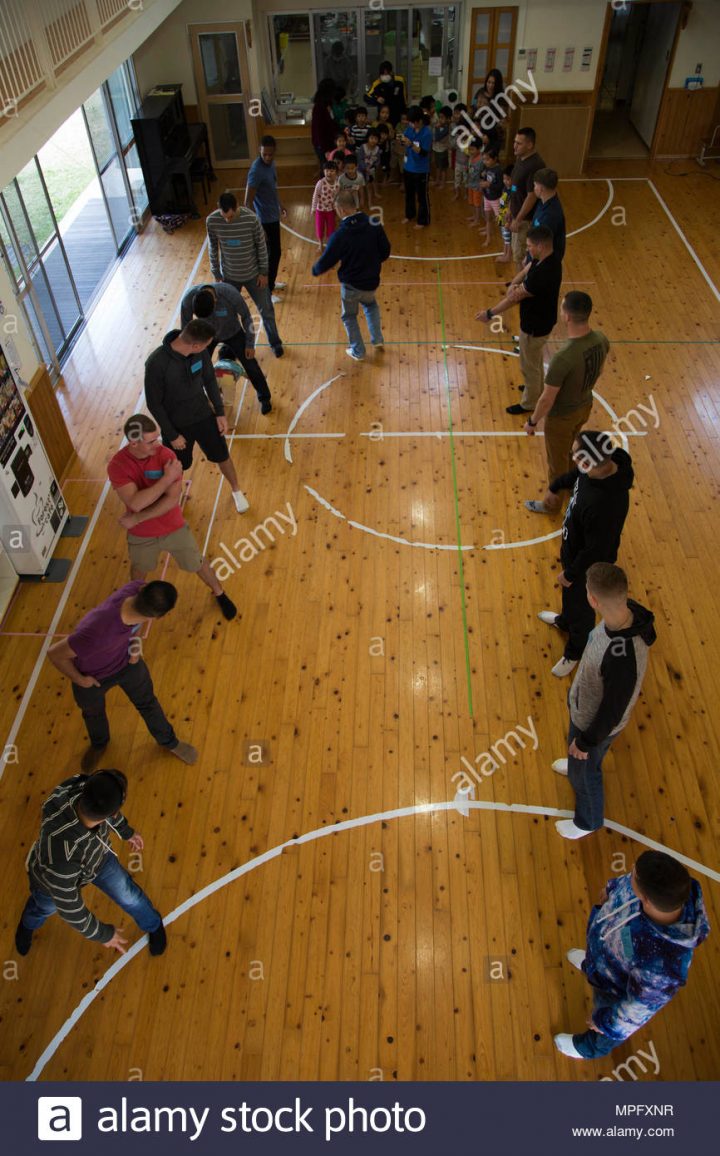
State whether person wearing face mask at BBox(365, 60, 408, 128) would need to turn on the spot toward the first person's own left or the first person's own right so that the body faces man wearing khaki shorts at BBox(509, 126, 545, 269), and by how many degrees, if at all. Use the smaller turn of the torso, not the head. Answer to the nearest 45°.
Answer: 0° — they already face them

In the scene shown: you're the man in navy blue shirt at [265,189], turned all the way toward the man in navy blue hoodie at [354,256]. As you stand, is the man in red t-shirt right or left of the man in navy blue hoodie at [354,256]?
right

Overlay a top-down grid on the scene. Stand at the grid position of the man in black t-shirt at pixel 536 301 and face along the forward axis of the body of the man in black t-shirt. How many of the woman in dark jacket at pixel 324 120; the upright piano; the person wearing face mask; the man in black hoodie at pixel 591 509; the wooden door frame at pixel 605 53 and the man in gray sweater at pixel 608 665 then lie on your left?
2

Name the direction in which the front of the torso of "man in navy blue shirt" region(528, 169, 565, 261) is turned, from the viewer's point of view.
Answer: to the viewer's left

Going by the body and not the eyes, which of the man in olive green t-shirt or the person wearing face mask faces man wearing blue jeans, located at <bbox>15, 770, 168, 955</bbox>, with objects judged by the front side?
the person wearing face mask

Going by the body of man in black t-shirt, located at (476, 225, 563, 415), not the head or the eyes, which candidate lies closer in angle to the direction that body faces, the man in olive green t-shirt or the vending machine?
the vending machine

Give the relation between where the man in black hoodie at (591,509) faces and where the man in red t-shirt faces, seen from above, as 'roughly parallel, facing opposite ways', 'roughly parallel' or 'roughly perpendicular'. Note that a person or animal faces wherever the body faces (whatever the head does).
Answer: roughly parallel, facing opposite ways

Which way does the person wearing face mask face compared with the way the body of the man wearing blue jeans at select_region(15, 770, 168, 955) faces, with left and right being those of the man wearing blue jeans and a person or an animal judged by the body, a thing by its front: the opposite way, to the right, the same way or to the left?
to the right

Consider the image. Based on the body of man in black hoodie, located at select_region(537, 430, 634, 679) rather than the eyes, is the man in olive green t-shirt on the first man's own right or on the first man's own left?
on the first man's own right

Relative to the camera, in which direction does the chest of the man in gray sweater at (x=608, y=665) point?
to the viewer's left

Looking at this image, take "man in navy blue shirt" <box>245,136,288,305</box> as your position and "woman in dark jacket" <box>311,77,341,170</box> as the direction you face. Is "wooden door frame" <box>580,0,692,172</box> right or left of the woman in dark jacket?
right

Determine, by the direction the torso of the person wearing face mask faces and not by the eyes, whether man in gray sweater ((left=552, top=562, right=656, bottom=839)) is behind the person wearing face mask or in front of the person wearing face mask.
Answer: in front

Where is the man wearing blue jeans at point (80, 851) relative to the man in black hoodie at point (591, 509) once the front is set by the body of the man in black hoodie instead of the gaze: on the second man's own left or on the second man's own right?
on the second man's own left

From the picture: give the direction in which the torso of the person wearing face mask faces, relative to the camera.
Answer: toward the camera

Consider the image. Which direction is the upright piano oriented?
to the viewer's right

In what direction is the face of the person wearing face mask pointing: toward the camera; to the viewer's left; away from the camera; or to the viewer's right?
toward the camera

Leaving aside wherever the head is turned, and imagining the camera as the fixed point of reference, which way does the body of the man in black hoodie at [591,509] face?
to the viewer's left
